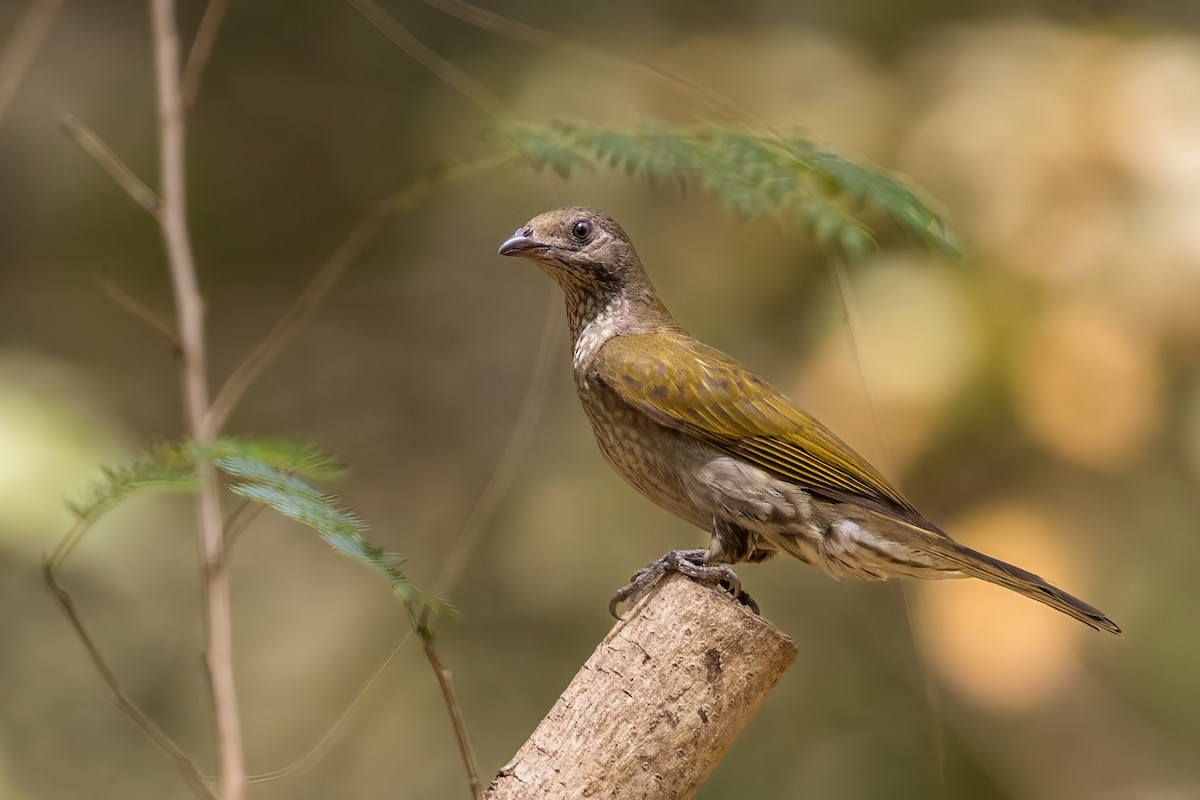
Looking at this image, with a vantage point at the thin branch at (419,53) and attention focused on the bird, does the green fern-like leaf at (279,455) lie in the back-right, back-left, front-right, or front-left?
front-right

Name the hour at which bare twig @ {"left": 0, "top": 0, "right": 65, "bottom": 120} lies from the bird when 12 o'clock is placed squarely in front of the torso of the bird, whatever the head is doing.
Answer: The bare twig is roughly at 1 o'clock from the bird.

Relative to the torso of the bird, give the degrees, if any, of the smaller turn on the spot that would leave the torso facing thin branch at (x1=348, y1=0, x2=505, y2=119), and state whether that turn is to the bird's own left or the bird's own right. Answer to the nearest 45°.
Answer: approximately 45° to the bird's own right

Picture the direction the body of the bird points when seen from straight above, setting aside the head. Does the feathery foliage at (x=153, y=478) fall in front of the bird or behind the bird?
in front

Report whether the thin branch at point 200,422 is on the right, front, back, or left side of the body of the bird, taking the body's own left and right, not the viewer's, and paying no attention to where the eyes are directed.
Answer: front

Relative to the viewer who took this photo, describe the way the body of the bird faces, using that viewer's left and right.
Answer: facing to the left of the viewer
